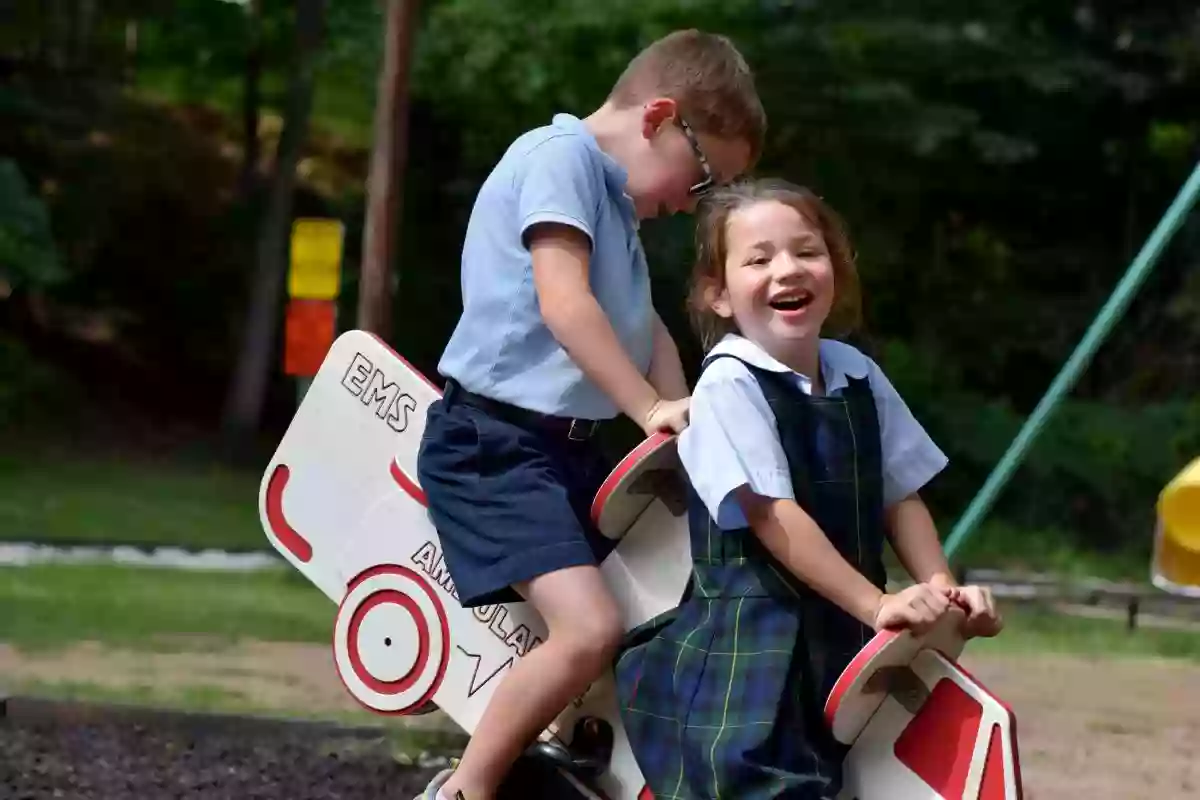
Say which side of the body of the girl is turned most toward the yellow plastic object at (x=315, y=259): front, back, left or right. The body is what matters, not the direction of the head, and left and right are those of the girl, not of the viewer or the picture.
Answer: back

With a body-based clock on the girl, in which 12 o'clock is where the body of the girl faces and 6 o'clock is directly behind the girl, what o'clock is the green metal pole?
The green metal pole is roughly at 8 o'clock from the girl.

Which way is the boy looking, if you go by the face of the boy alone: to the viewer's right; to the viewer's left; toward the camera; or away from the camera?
to the viewer's right

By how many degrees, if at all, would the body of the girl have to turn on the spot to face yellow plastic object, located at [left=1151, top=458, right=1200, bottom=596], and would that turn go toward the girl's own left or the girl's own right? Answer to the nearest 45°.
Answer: approximately 135° to the girl's own left

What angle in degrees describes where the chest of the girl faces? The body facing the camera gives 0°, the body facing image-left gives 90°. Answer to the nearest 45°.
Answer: approximately 315°
